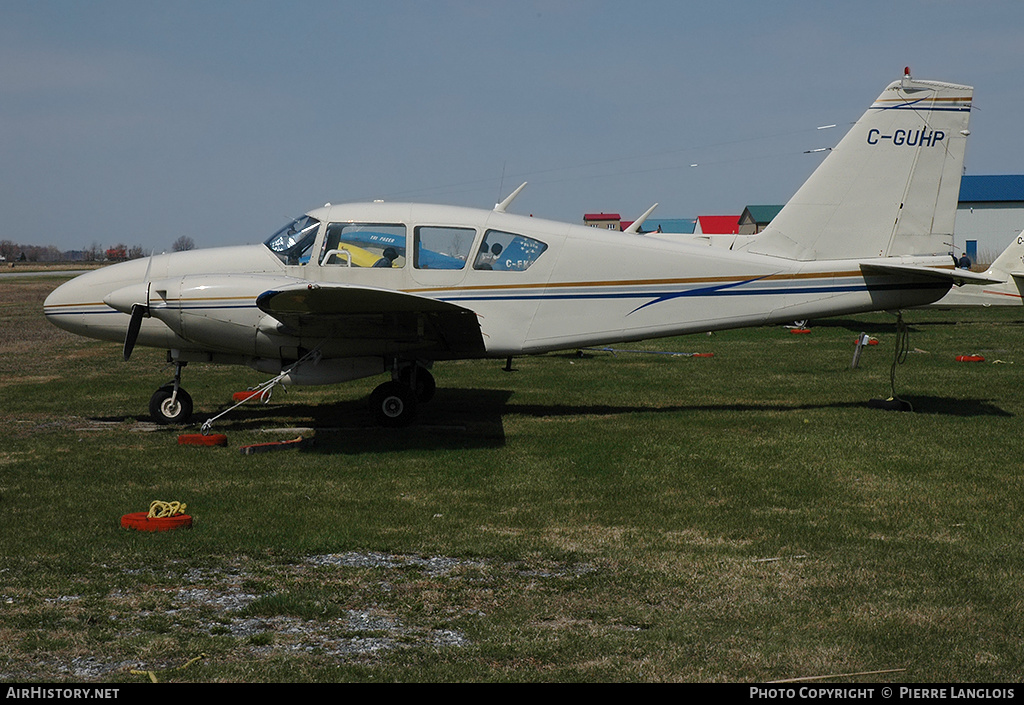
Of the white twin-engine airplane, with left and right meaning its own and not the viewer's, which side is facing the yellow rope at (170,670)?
left

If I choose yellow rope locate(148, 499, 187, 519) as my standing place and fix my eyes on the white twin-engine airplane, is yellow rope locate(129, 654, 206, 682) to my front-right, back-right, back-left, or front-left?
back-right

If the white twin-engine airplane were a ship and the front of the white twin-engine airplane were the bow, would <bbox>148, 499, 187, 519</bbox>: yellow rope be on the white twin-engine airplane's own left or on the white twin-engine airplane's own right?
on the white twin-engine airplane's own left

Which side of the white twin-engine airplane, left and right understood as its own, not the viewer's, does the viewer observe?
left
